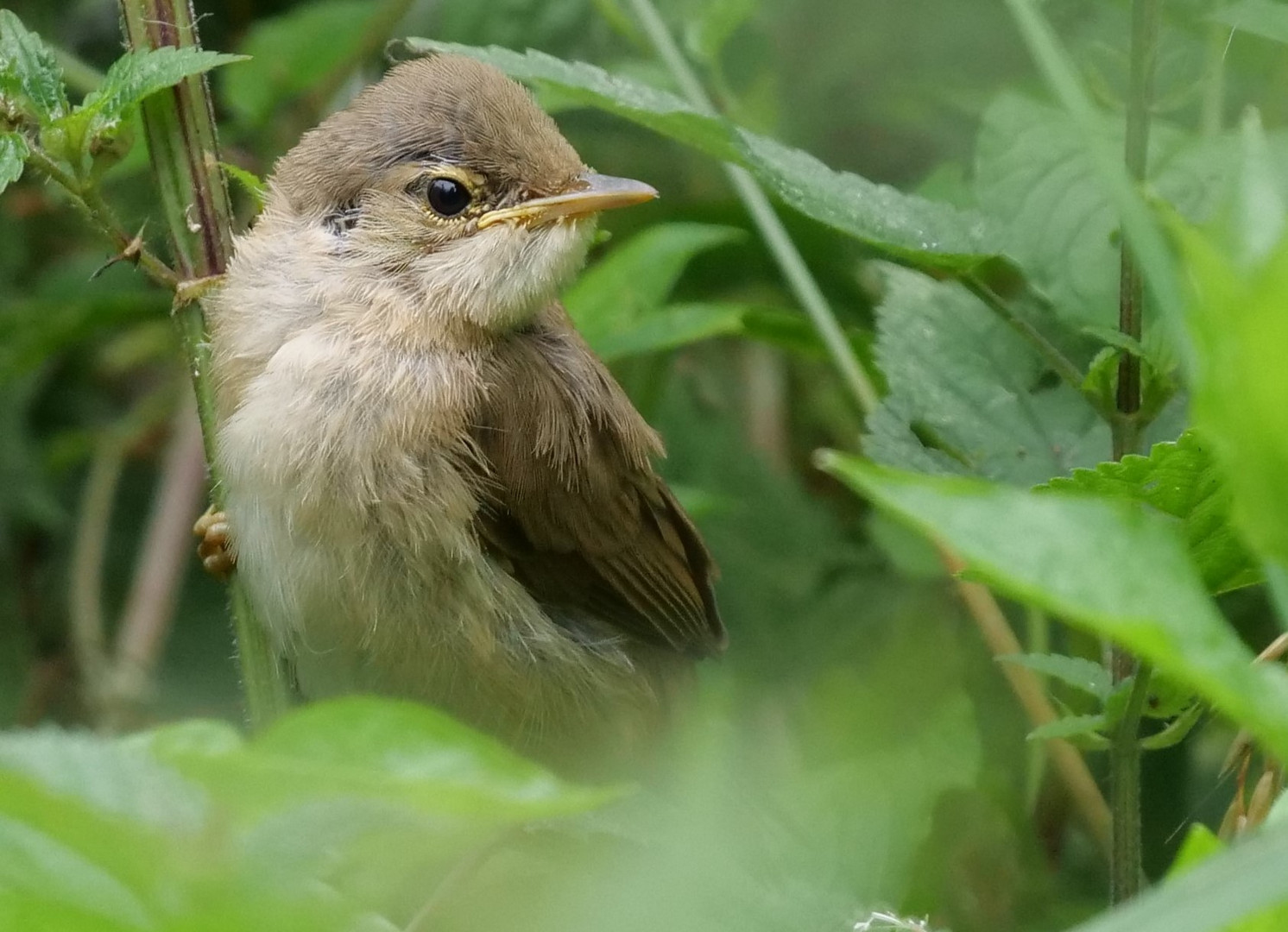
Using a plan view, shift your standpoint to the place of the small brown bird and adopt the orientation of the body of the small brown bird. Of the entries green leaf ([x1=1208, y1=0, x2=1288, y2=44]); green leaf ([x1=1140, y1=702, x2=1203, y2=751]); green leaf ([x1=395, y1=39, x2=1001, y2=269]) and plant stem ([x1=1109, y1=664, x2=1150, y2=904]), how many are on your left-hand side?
4

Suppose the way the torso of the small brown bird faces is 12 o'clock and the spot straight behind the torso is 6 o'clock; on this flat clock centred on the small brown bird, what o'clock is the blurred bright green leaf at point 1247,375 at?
The blurred bright green leaf is roughly at 10 o'clock from the small brown bird.

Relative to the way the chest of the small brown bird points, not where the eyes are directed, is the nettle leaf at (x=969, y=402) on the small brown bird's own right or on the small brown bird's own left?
on the small brown bird's own left

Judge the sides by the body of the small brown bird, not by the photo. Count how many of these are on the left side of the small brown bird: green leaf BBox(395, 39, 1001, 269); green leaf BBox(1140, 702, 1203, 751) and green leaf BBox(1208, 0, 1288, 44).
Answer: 3

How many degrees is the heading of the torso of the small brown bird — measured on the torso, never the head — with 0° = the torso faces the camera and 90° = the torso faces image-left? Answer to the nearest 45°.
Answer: approximately 45°

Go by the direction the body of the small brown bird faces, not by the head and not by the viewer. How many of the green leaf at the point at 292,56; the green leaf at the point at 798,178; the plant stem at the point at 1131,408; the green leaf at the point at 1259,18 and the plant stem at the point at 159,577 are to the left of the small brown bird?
3

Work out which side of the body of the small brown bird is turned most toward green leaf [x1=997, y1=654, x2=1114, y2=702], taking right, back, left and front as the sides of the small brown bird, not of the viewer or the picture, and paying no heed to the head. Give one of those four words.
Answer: left

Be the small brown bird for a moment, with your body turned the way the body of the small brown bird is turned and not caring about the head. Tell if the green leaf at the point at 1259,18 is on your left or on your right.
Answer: on your left

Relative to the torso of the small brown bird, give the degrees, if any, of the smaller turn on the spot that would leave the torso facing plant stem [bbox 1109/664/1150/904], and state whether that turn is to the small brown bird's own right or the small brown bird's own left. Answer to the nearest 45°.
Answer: approximately 90° to the small brown bird's own left

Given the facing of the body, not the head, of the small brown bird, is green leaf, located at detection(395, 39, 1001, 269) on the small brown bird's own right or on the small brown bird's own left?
on the small brown bird's own left

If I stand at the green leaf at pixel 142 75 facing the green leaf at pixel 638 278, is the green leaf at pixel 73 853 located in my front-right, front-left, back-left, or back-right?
back-right
